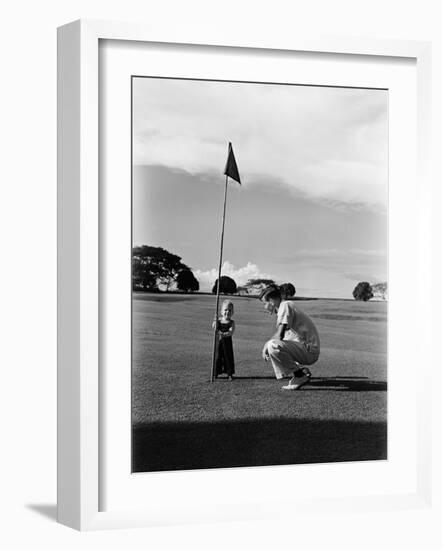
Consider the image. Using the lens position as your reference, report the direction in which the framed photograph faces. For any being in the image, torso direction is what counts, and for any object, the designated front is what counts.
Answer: facing the viewer and to the right of the viewer
